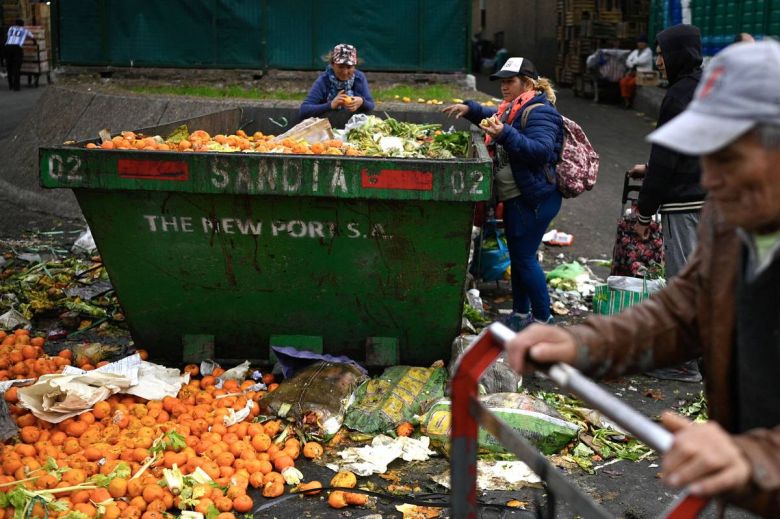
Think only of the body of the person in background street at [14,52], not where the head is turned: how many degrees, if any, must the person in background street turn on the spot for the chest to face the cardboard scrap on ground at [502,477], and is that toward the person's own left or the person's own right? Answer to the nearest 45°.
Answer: approximately 180°

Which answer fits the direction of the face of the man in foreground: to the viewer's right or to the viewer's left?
to the viewer's left

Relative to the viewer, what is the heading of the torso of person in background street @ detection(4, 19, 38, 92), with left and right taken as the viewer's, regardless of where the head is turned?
facing away from the viewer

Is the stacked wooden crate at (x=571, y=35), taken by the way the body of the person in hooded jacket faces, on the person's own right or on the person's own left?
on the person's own right

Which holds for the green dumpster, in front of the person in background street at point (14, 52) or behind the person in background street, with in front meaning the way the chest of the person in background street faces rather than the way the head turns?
behind

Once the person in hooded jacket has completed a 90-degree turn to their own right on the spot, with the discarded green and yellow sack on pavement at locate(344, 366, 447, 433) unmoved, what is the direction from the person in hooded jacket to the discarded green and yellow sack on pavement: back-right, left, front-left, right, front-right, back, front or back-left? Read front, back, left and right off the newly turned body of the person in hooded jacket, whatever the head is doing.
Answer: back-left

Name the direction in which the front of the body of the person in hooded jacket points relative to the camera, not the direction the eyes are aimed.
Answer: to the viewer's left

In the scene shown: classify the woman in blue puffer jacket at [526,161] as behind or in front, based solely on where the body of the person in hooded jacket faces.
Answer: in front

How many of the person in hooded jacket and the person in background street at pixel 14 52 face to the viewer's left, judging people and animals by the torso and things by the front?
1

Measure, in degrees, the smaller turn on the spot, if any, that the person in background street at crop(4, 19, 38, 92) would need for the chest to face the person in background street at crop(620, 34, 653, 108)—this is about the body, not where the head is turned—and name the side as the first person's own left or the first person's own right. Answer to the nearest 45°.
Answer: approximately 135° to the first person's own right
